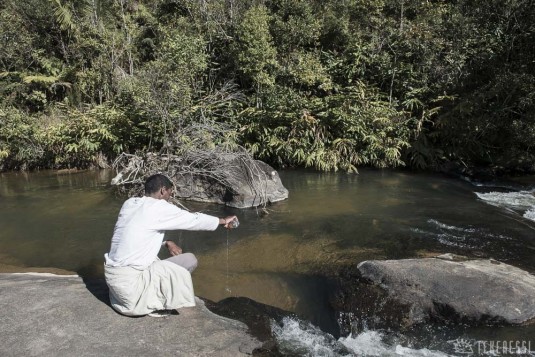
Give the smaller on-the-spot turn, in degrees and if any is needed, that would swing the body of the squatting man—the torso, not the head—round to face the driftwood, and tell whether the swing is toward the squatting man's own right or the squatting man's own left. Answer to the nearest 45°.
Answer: approximately 45° to the squatting man's own left

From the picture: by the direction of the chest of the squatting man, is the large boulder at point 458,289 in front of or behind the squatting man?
in front

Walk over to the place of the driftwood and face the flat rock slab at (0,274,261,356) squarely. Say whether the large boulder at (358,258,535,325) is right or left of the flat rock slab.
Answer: left

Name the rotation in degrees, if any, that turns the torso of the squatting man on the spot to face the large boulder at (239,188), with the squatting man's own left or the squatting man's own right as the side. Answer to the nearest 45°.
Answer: approximately 45° to the squatting man's own left

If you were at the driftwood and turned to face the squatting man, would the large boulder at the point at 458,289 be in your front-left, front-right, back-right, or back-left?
front-left

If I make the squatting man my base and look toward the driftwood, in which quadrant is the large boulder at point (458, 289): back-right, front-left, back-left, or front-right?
front-right

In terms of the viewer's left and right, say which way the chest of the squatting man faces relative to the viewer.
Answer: facing away from the viewer and to the right of the viewer

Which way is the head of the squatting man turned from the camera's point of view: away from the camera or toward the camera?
away from the camera
